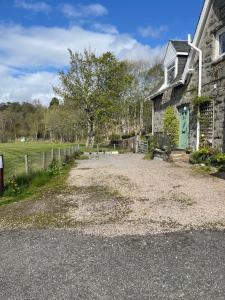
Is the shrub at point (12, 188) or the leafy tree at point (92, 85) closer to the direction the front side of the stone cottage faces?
the shrub

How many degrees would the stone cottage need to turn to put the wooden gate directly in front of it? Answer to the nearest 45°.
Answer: approximately 90° to its right

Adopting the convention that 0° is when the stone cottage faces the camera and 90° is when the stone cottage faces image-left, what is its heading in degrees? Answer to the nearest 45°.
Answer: approximately 45°

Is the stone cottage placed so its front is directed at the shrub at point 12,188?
yes

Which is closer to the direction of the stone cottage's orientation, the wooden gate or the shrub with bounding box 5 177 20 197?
the shrub

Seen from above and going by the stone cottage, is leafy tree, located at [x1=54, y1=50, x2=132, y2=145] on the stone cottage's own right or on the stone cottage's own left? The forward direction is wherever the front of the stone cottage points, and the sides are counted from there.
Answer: on the stone cottage's own right
